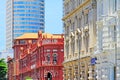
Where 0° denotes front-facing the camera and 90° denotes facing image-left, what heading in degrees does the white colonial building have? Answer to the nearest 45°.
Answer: approximately 45°
